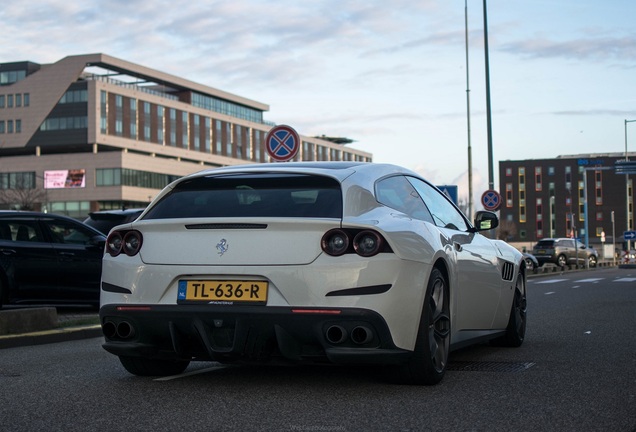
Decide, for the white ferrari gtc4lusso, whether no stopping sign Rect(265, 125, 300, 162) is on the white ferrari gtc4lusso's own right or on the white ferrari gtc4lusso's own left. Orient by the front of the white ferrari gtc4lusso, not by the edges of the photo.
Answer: on the white ferrari gtc4lusso's own left

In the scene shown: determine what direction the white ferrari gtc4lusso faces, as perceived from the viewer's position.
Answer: facing away from the viewer and to the right of the viewer

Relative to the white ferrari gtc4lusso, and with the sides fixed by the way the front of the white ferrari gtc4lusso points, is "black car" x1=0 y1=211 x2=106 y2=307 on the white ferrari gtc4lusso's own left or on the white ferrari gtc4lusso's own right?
on the white ferrari gtc4lusso's own left
